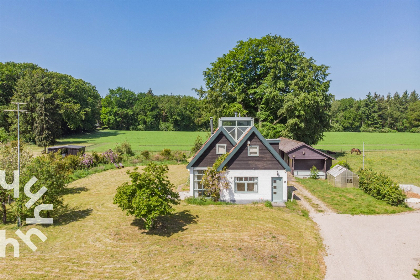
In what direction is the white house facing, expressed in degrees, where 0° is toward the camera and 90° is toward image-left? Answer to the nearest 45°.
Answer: approximately 0°

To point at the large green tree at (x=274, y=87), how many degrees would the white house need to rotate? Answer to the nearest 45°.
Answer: approximately 180°

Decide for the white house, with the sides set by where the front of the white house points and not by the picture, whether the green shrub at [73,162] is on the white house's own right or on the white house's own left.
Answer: on the white house's own right

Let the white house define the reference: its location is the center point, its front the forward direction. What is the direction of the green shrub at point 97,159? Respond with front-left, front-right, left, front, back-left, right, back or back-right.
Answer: back-right

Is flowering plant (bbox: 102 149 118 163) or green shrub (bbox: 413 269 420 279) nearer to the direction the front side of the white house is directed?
the green shrub

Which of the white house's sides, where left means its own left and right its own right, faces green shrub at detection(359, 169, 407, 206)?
left

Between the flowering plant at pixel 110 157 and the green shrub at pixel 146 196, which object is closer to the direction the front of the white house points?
the green shrub

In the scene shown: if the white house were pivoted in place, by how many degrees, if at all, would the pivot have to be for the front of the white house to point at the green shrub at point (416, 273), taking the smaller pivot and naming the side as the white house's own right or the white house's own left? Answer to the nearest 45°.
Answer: approximately 45° to the white house's own left

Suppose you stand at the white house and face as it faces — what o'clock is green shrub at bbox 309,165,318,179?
The green shrub is roughly at 7 o'clock from the white house.
